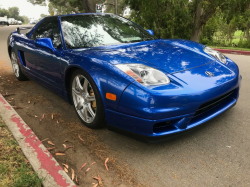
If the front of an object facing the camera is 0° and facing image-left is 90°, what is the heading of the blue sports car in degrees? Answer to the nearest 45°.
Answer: approximately 315°

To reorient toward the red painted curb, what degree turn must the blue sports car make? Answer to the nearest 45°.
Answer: approximately 90° to its right
